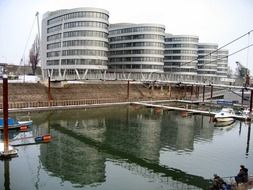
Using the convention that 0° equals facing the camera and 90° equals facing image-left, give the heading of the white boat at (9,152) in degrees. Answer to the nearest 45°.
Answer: approximately 270°
